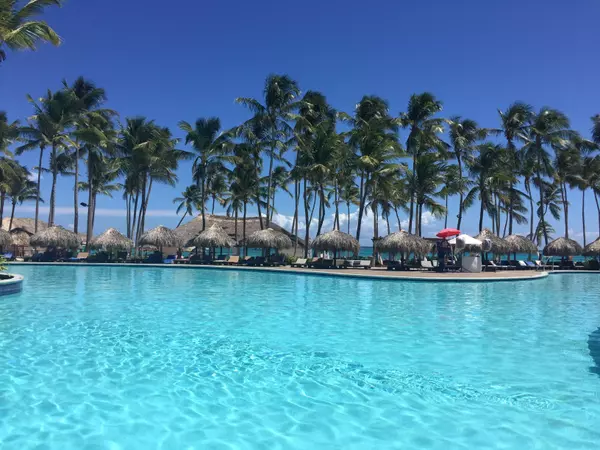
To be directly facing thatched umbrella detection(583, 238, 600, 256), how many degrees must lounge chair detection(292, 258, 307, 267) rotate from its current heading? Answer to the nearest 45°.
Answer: approximately 135° to its left

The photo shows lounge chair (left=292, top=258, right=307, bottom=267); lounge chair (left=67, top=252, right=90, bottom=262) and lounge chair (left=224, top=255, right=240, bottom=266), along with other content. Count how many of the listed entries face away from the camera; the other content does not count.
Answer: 0

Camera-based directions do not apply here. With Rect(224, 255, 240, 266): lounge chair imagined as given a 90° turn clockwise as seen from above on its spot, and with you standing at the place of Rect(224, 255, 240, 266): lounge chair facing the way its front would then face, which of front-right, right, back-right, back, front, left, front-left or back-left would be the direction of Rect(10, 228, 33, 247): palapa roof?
front

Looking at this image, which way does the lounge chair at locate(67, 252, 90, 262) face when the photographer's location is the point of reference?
facing the viewer and to the left of the viewer

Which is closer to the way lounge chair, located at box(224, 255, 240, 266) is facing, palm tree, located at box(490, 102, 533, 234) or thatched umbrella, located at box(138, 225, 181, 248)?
the thatched umbrella

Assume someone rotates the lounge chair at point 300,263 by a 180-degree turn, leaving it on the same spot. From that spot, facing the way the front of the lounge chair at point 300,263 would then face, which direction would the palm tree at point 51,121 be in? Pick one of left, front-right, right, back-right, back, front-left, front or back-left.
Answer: back-left

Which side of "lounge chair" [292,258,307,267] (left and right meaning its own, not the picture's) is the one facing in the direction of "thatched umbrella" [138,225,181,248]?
right

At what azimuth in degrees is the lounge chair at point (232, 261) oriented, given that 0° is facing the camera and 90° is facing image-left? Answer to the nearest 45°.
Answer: approximately 45°

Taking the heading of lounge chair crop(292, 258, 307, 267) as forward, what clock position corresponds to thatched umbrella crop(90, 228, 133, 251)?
The thatched umbrella is roughly at 2 o'clock from the lounge chair.

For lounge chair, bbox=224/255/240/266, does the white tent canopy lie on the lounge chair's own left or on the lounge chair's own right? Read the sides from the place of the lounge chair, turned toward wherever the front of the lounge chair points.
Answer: on the lounge chair's own left

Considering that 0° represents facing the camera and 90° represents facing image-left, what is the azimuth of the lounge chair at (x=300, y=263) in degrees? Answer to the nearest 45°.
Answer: approximately 45°

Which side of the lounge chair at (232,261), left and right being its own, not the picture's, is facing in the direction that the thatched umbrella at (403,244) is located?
left

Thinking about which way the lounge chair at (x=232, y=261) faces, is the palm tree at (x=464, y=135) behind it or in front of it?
behind

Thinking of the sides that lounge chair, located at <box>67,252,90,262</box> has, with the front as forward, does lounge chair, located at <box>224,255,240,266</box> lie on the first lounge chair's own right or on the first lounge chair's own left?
on the first lounge chair's own left

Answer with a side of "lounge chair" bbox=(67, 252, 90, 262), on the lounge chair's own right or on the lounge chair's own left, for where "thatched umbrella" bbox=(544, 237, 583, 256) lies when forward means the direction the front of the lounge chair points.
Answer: on the lounge chair's own left
